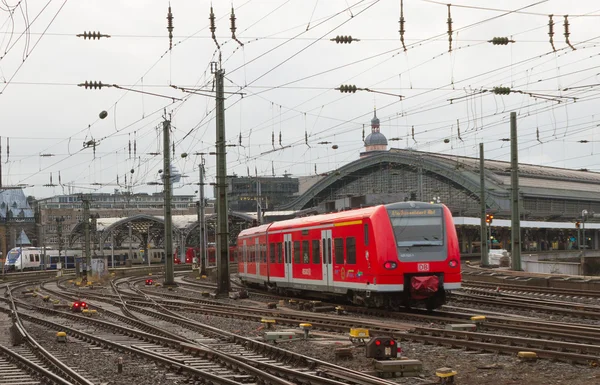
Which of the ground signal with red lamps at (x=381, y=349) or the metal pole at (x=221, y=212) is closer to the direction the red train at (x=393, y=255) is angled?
the ground signal with red lamps

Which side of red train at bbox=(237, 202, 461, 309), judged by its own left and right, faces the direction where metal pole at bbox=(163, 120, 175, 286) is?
back

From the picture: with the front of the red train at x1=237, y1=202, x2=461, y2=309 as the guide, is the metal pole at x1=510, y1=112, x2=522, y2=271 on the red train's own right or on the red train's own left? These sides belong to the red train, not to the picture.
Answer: on the red train's own left

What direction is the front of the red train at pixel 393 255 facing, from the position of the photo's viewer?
facing the viewer and to the right of the viewer

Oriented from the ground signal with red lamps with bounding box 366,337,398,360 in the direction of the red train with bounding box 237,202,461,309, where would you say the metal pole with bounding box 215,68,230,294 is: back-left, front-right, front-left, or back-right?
front-left

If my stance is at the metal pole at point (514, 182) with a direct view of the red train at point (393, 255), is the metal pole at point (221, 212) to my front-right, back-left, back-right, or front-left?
front-right

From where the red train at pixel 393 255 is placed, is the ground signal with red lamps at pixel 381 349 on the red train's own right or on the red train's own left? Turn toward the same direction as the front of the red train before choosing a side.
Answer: on the red train's own right

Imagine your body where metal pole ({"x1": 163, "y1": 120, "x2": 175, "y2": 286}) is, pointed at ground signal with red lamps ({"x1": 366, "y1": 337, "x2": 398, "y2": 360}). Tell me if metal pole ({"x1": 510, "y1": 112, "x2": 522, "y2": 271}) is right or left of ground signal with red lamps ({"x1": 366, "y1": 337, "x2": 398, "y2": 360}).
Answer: left

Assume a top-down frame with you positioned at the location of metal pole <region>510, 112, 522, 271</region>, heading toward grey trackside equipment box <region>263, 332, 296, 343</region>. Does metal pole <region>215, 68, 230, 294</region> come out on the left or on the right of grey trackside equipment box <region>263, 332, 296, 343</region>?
right

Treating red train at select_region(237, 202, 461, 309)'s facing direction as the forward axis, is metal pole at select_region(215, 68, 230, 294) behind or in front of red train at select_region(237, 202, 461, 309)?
behind

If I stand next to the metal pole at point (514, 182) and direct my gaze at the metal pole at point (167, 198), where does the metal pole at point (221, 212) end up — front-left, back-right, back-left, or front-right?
front-left

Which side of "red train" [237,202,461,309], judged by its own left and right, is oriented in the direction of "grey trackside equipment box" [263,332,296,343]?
right

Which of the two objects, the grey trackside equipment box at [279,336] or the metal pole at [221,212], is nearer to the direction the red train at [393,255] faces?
the grey trackside equipment box

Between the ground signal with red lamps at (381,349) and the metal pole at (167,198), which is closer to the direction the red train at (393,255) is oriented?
the ground signal with red lamps
